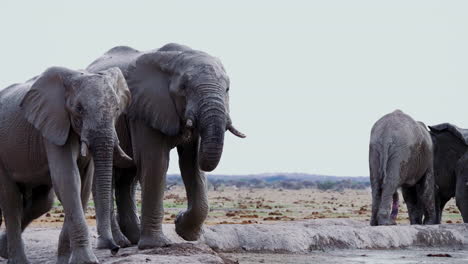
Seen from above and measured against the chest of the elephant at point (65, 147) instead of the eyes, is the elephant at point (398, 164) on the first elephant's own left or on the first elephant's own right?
on the first elephant's own left

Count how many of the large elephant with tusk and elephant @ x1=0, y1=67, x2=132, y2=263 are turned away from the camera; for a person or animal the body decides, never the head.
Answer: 0

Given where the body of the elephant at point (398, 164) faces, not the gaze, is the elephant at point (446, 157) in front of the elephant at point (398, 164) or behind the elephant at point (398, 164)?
in front

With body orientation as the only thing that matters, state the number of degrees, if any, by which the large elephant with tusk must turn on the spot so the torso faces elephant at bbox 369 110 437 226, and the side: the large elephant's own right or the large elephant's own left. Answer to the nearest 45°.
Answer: approximately 90° to the large elephant's own left

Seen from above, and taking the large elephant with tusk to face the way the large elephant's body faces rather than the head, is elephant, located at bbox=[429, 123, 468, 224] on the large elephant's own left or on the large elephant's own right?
on the large elephant's own left

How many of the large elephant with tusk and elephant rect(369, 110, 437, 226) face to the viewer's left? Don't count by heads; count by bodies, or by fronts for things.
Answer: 0

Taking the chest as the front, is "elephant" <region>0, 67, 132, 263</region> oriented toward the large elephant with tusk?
no

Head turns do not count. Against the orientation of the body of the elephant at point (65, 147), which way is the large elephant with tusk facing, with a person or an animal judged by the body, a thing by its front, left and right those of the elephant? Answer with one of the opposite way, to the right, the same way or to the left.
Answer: the same way

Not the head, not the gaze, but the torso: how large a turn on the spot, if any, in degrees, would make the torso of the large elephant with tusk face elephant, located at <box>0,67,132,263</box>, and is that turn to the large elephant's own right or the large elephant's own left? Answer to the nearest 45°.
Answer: approximately 90° to the large elephant's own right

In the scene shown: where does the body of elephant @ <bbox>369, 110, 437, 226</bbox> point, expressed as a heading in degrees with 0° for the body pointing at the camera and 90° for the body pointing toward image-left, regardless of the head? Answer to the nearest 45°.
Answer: approximately 225°

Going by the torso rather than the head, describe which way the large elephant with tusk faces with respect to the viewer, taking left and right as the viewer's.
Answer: facing the viewer and to the right of the viewer
